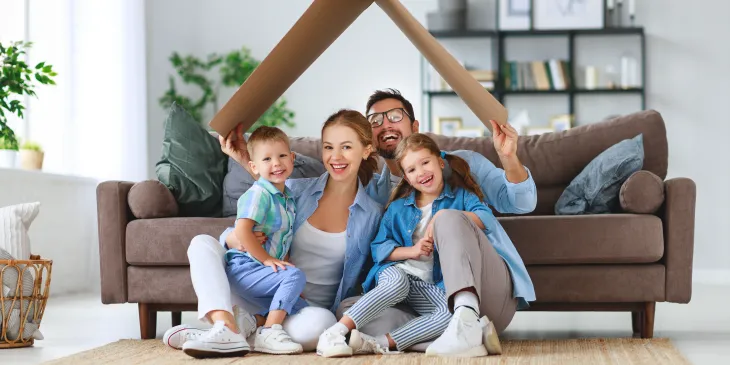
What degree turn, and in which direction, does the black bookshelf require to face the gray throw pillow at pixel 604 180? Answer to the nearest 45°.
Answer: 0° — it already faces it

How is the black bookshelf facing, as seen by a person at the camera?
facing the viewer

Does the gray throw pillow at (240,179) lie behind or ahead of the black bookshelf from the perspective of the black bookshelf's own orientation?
ahead

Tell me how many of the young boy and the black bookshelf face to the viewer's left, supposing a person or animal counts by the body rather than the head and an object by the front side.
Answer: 0

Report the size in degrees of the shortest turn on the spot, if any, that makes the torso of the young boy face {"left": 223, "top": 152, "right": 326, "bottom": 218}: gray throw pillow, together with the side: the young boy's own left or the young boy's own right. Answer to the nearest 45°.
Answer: approximately 135° to the young boy's own left

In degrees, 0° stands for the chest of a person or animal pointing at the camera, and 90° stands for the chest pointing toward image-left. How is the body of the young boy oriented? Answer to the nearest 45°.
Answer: approximately 315°

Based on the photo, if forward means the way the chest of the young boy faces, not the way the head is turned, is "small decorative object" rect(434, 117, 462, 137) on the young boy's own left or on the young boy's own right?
on the young boy's own left

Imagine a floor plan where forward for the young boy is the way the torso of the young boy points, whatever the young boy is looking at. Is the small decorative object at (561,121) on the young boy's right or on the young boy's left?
on the young boy's left

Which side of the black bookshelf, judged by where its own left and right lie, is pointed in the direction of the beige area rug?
front

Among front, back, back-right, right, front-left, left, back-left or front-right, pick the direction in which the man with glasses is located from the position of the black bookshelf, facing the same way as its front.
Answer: front
